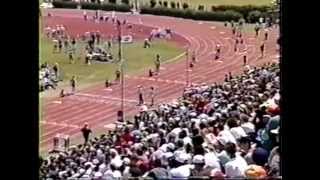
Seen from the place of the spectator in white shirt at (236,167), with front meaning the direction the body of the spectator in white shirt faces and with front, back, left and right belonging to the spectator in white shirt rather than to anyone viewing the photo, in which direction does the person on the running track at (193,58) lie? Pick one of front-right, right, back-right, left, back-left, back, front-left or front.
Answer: front-right

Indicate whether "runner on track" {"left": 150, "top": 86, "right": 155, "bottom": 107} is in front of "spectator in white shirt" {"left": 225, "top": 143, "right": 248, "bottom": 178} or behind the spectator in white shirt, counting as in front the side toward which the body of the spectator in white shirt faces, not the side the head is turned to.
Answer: in front

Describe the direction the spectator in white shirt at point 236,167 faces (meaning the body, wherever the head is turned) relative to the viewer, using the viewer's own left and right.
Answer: facing away from the viewer and to the left of the viewer

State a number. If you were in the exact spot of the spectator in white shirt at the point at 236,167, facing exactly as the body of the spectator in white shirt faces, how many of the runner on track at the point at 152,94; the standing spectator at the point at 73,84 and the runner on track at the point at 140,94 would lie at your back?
0

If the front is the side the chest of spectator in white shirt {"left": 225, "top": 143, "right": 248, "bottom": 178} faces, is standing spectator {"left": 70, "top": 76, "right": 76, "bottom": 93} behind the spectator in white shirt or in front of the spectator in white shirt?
in front

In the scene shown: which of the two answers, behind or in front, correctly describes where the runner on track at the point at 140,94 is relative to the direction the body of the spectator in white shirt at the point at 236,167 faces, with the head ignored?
in front
